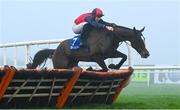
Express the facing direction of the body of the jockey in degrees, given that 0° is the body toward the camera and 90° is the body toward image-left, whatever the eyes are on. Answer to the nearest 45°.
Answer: approximately 270°
